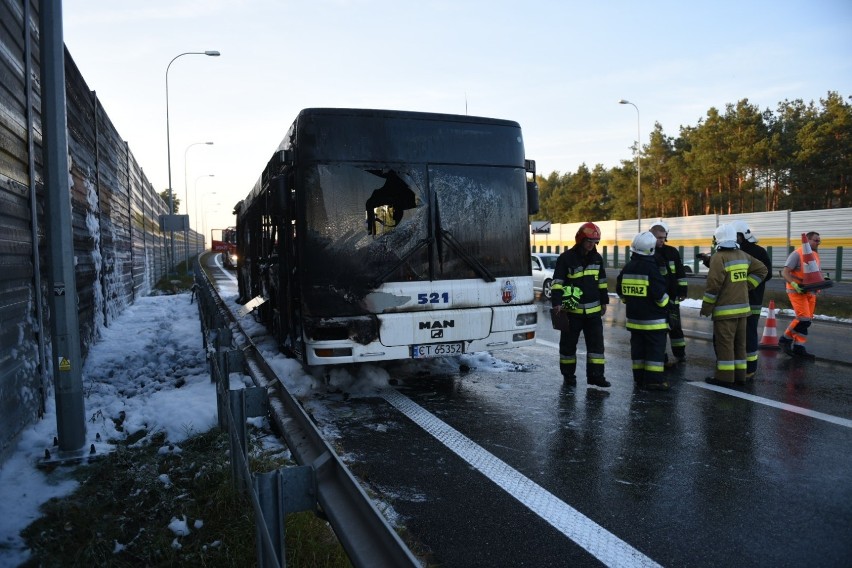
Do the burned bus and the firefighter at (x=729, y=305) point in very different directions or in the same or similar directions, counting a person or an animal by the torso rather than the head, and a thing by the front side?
very different directions

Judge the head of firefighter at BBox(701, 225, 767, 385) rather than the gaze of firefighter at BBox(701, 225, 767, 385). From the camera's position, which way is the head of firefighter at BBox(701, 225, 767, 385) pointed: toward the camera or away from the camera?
away from the camera

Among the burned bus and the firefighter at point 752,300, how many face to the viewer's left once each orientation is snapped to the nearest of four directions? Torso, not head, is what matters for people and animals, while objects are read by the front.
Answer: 1

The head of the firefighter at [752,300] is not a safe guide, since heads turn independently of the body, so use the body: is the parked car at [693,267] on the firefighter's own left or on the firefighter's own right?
on the firefighter's own right

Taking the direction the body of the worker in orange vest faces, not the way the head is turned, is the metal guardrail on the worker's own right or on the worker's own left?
on the worker's own right

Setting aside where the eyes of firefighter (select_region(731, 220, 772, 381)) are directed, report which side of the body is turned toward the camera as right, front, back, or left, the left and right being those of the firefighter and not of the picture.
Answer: left
